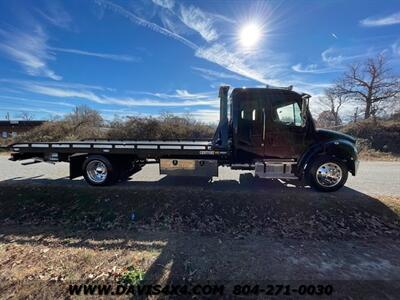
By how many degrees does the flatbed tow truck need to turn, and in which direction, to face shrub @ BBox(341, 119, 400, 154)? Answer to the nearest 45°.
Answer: approximately 45° to its left

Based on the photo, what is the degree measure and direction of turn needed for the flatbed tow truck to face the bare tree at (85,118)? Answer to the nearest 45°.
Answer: approximately 135° to its left

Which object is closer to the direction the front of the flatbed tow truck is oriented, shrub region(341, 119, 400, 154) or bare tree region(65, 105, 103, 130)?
the shrub

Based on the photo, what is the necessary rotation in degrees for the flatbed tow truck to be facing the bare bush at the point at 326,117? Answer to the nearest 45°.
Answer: approximately 45° to its left

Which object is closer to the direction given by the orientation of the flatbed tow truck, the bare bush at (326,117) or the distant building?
the bare bush

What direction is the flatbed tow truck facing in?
to the viewer's right

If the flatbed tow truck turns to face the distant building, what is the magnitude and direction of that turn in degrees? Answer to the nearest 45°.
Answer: approximately 135° to its left
